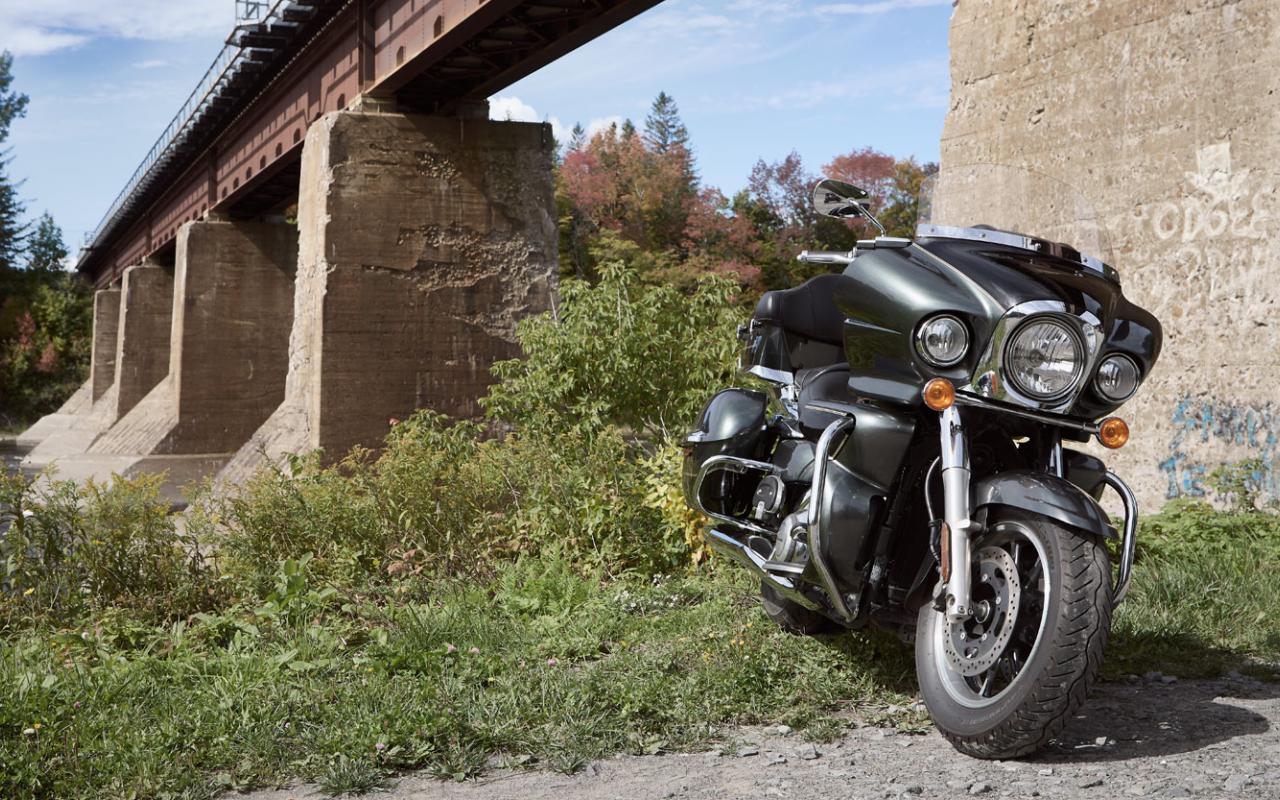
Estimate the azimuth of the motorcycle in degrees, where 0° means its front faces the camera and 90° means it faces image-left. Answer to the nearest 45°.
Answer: approximately 315°

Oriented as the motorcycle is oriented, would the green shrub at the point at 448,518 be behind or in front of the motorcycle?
behind

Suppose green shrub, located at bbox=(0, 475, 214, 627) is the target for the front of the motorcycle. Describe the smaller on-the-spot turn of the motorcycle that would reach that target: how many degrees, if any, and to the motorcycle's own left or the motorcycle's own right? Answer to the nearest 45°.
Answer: approximately 135° to the motorcycle's own right

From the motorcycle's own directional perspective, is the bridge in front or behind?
behind

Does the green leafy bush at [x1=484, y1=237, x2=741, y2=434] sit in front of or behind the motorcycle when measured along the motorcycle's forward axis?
behind
